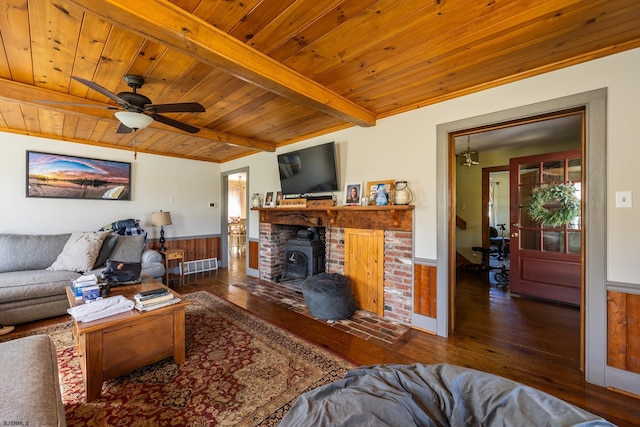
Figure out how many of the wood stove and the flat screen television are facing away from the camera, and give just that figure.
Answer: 0

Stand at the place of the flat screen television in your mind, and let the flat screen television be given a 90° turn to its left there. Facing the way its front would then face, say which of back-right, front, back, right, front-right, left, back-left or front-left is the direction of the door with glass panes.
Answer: front-left

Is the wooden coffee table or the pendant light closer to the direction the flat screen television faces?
the wooden coffee table

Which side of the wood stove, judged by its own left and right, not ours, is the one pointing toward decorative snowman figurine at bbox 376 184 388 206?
left

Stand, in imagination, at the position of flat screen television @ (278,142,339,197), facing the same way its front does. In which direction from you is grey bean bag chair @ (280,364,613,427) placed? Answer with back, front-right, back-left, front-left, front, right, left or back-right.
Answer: front-left

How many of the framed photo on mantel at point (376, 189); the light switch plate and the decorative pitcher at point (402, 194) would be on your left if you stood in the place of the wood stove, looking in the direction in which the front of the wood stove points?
3

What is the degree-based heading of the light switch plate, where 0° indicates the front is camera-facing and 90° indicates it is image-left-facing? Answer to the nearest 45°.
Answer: approximately 0°

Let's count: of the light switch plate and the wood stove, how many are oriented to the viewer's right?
0

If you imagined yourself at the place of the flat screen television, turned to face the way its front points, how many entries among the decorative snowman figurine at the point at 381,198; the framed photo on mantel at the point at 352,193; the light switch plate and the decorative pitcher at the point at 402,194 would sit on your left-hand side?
4

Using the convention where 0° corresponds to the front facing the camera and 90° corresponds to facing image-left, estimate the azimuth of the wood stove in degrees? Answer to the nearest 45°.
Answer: approximately 45°

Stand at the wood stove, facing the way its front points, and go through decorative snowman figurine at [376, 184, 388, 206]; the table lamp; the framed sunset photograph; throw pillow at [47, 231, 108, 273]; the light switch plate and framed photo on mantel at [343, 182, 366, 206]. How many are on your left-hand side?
3

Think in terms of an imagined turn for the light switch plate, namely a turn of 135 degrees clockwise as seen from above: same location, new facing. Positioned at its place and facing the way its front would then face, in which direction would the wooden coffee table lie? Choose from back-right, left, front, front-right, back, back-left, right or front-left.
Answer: left

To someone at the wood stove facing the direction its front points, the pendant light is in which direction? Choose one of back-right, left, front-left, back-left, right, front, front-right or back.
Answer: back-left

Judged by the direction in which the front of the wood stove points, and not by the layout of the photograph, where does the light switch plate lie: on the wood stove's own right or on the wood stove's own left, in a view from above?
on the wood stove's own left

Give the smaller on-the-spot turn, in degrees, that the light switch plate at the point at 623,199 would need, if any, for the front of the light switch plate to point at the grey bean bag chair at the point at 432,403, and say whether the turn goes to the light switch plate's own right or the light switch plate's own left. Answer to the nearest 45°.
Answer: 0° — it already faces it

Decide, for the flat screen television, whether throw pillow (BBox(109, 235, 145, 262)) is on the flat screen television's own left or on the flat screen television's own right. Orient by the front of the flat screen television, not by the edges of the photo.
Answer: on the flat screen television's own right

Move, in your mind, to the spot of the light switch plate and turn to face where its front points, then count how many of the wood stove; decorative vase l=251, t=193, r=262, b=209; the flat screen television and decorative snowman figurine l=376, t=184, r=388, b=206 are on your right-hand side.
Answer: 4

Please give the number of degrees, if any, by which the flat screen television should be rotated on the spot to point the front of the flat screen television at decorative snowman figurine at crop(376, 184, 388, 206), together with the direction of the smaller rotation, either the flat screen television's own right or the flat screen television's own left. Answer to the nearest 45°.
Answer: approximately 90° to the flat screen television's own left
